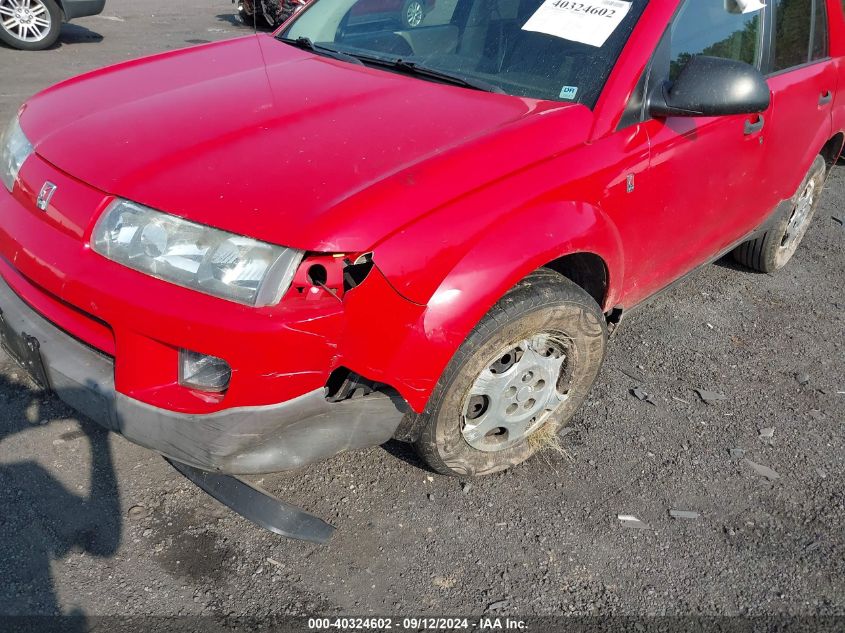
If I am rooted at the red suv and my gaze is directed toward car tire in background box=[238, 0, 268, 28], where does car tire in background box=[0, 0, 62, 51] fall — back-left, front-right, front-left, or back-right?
front-left

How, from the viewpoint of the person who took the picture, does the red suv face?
facing the viewer and to the left of the viewer

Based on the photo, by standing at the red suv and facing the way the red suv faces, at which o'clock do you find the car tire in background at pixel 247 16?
The car tire in background is roughly at 4 o'clock from the red suv.

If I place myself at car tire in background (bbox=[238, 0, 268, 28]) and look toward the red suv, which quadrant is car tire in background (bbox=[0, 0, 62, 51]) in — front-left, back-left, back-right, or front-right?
front-right

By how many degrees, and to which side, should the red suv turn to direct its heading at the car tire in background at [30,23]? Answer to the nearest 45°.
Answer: approximately 90° to its right

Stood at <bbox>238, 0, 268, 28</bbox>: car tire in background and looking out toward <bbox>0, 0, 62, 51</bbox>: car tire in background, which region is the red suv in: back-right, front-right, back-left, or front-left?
front-left
